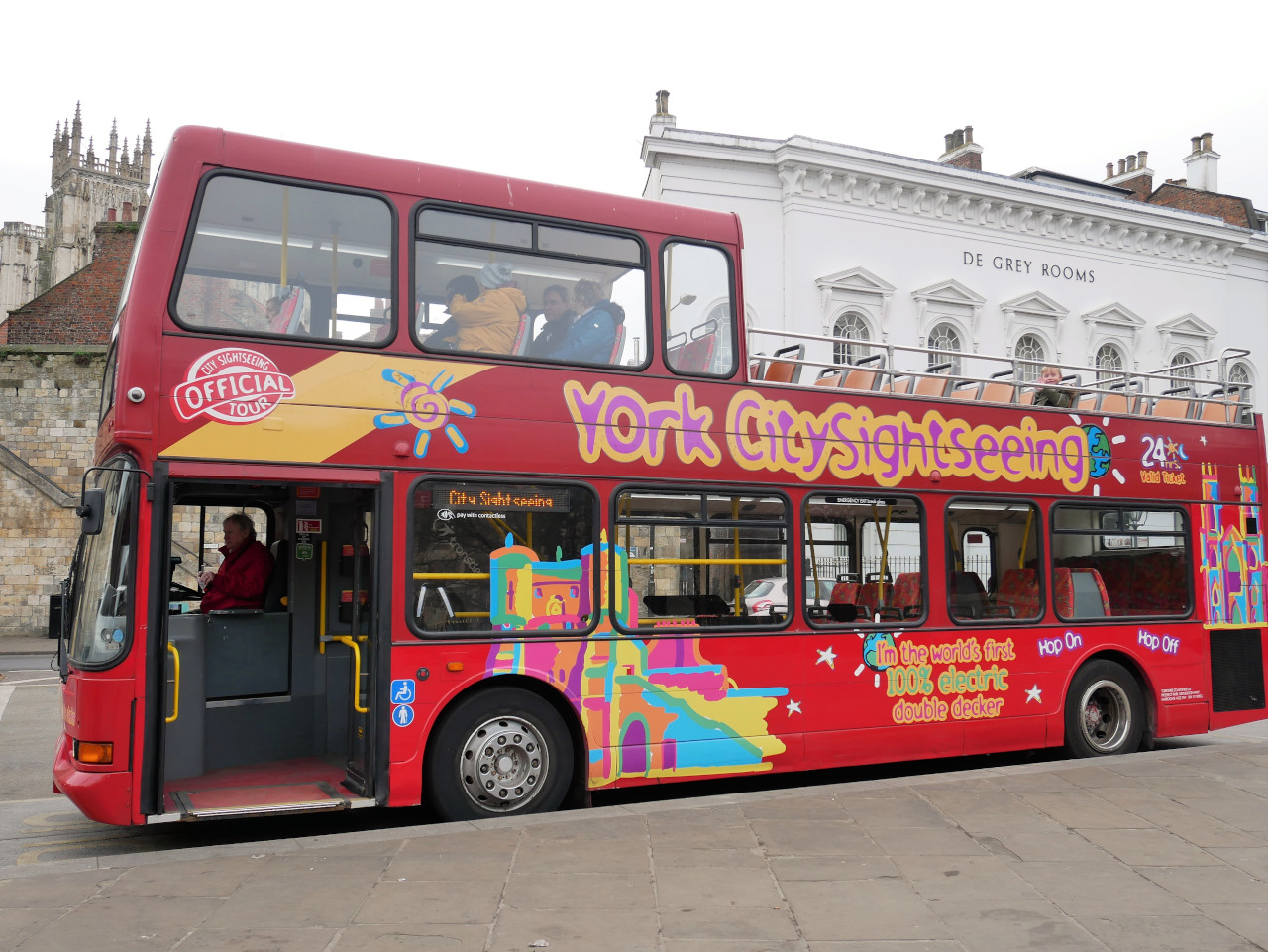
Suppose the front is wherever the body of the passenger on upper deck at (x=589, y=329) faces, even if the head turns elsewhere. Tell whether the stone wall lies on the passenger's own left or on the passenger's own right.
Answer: on the passenger's own right

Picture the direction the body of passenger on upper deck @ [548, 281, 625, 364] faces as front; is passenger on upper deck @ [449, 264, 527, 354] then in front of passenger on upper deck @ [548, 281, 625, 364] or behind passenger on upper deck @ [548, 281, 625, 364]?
in front

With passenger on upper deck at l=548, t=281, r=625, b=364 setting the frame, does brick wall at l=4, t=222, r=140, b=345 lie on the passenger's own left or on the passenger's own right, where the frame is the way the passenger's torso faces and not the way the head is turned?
on the passenger's own right

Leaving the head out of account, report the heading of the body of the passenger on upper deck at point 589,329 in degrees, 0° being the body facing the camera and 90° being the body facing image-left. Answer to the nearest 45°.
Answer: approximately 90°
